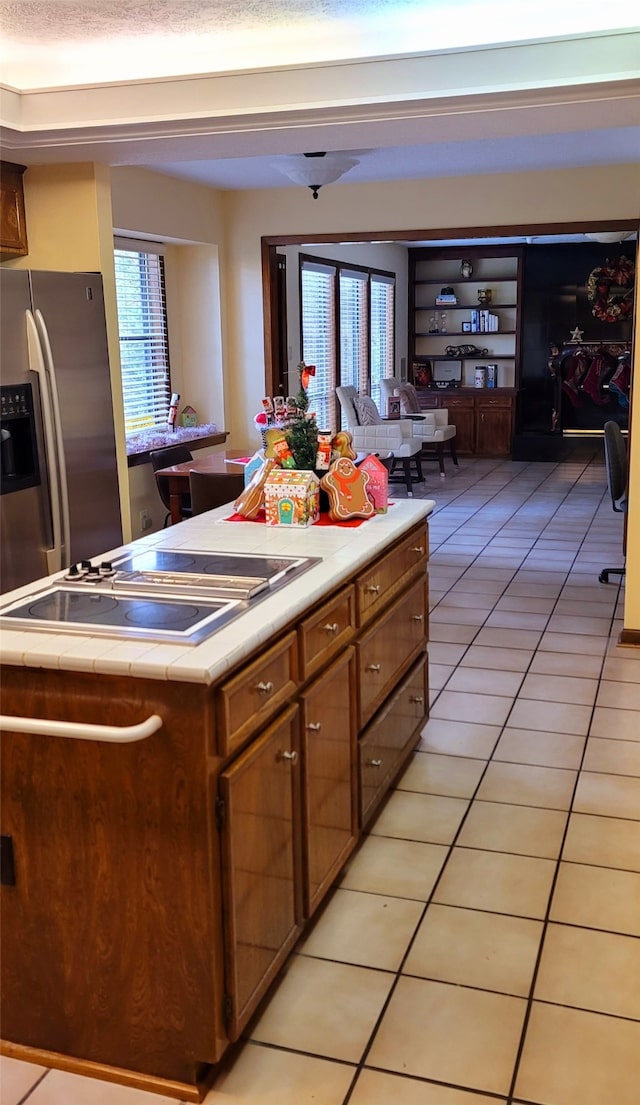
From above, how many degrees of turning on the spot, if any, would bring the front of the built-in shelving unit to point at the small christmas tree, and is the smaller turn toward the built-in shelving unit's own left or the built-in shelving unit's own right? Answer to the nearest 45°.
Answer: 0° — it already faces it

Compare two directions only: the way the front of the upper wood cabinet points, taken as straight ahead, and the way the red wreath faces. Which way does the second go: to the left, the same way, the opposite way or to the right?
to the right

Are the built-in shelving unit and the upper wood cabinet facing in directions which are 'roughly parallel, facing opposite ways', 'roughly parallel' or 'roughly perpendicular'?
roughly perpendicular

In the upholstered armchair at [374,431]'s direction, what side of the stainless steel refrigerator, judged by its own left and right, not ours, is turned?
left

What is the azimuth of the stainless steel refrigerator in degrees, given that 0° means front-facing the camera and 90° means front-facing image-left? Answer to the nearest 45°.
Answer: approximately 315°

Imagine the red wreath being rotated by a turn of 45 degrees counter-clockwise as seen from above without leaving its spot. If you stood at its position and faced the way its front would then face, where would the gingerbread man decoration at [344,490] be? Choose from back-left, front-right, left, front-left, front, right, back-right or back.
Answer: front-right

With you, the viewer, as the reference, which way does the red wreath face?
facing the viewer

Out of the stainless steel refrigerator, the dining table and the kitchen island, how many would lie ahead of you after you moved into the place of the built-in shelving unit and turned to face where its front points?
3

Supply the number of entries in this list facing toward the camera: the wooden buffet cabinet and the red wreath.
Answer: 2

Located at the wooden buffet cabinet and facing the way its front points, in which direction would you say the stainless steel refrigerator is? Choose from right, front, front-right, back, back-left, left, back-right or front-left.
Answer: front

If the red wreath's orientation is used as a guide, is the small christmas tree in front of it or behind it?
in front

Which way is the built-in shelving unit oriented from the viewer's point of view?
toward the camera

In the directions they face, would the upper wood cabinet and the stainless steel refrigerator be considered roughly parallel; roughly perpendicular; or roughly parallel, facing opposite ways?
roughly parallel

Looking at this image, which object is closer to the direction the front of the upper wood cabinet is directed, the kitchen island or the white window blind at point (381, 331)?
the kitchen island

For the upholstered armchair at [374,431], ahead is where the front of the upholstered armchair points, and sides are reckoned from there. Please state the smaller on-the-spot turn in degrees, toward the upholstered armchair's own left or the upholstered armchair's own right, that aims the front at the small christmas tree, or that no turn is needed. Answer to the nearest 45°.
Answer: approximately 45° to the upholstered armchair's own right

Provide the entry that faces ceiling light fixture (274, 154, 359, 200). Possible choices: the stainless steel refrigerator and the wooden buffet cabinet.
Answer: the wooden buffet cabinet

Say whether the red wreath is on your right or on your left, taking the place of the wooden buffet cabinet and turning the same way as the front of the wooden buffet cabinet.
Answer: on your left

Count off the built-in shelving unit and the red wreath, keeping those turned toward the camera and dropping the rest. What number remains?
2
